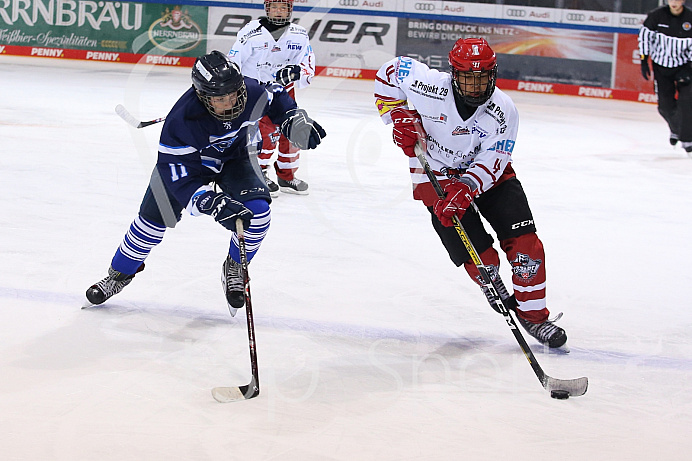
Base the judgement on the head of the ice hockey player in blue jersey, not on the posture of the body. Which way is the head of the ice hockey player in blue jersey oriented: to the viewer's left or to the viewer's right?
to the viewer's right

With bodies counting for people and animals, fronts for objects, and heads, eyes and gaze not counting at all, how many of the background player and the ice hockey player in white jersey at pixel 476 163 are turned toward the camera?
2

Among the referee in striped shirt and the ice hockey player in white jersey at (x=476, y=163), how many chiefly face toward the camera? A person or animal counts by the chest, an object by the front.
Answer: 2

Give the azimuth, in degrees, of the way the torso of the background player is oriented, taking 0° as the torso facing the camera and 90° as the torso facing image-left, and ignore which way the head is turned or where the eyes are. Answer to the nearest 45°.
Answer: approximately 0°

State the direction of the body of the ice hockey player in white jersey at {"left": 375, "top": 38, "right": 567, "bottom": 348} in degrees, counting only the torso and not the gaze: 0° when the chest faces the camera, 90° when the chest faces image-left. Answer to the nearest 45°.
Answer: approximately 0°

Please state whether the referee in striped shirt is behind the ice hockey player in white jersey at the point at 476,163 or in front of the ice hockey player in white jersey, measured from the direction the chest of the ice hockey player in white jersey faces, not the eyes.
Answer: behind
